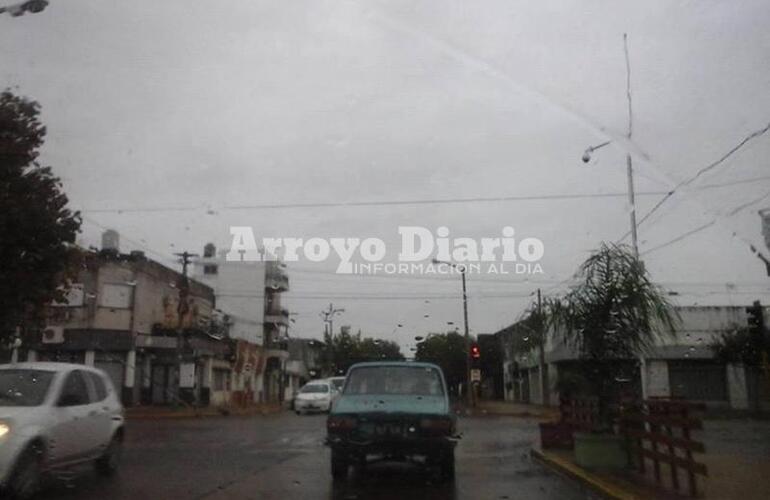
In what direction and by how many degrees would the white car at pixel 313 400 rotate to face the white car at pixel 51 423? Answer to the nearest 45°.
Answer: approximately 45° to its left

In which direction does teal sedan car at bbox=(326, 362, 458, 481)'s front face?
away from the camera

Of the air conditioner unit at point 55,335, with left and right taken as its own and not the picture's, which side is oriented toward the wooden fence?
front

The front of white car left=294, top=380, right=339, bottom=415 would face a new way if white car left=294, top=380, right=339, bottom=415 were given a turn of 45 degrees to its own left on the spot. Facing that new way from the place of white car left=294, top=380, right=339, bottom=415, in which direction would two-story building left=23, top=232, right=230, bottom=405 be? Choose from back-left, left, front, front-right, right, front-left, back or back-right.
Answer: back-right

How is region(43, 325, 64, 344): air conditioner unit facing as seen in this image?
toward the camera

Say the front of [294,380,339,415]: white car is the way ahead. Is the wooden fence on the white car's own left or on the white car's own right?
on the white car's own left

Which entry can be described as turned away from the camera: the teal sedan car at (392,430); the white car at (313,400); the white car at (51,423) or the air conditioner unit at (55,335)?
the teal sedan car

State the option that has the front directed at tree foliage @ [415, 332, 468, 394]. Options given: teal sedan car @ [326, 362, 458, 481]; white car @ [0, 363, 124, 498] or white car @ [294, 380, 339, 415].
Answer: the teal sedan car

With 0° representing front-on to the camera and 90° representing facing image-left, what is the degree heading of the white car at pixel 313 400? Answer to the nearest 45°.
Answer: approximately 45°

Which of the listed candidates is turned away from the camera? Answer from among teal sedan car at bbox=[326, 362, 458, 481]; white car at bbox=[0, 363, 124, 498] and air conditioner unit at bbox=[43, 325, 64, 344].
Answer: the teal sedan car

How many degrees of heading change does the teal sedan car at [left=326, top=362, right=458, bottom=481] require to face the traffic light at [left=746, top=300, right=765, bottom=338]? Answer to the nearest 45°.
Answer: approximately 45° to its right

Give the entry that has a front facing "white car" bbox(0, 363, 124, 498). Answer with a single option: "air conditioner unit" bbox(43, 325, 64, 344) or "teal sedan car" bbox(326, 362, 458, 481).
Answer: the air conditioner unit

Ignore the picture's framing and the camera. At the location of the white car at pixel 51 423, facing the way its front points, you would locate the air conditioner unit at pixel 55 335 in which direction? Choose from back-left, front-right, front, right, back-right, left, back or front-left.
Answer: back-right
